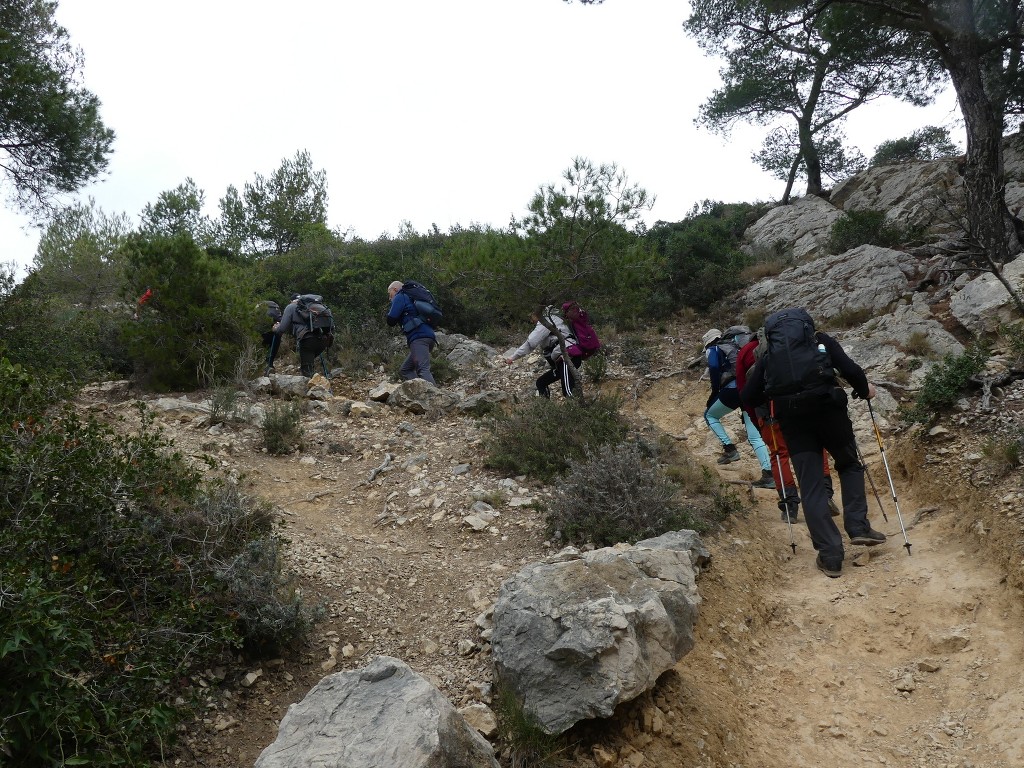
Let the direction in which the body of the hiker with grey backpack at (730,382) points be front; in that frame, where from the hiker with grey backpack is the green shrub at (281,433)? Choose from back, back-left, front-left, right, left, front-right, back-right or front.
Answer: front-left

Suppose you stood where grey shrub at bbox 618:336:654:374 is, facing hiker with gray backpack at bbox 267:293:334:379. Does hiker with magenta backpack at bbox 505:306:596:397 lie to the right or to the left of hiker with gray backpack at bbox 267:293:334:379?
left

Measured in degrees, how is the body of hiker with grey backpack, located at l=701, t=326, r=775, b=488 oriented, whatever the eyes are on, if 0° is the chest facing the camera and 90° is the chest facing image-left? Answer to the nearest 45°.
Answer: approximately 135°

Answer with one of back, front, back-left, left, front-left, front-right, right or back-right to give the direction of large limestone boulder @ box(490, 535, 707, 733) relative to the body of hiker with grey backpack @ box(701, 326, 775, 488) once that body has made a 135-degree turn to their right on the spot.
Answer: right

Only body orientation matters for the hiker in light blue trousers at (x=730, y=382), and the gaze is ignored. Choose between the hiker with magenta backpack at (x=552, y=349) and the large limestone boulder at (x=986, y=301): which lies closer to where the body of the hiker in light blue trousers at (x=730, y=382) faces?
the hiker with magenta backpack

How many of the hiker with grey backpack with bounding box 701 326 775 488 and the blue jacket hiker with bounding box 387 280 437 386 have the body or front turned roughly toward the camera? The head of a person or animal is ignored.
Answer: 0

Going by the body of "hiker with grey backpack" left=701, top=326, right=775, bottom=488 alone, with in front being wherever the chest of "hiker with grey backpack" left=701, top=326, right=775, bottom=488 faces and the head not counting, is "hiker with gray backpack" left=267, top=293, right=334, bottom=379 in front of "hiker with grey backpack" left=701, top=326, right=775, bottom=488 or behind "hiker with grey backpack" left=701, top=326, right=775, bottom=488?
in front
